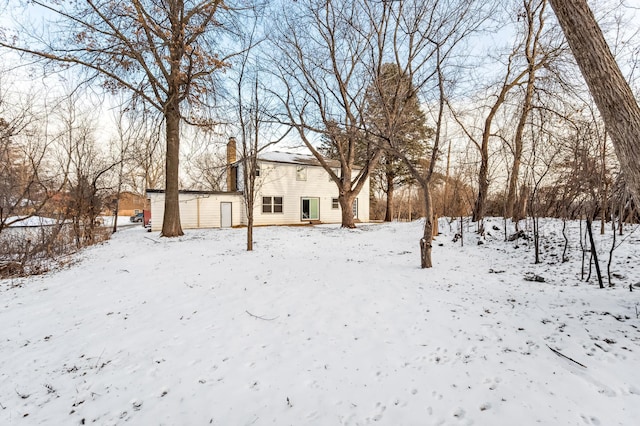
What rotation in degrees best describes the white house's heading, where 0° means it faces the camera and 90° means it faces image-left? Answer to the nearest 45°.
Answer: approximately 180°
